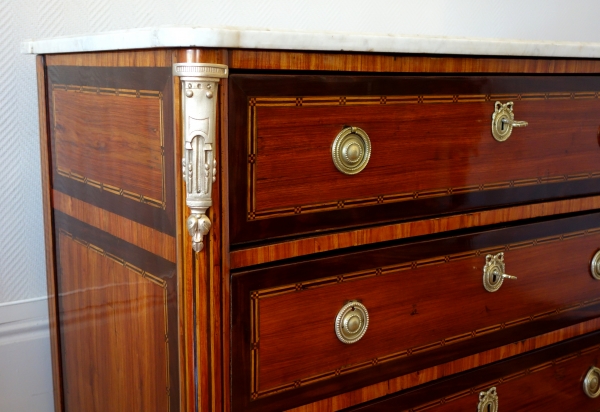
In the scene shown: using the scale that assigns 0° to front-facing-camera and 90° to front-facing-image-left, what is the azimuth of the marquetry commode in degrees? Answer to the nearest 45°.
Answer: approximately 315°
